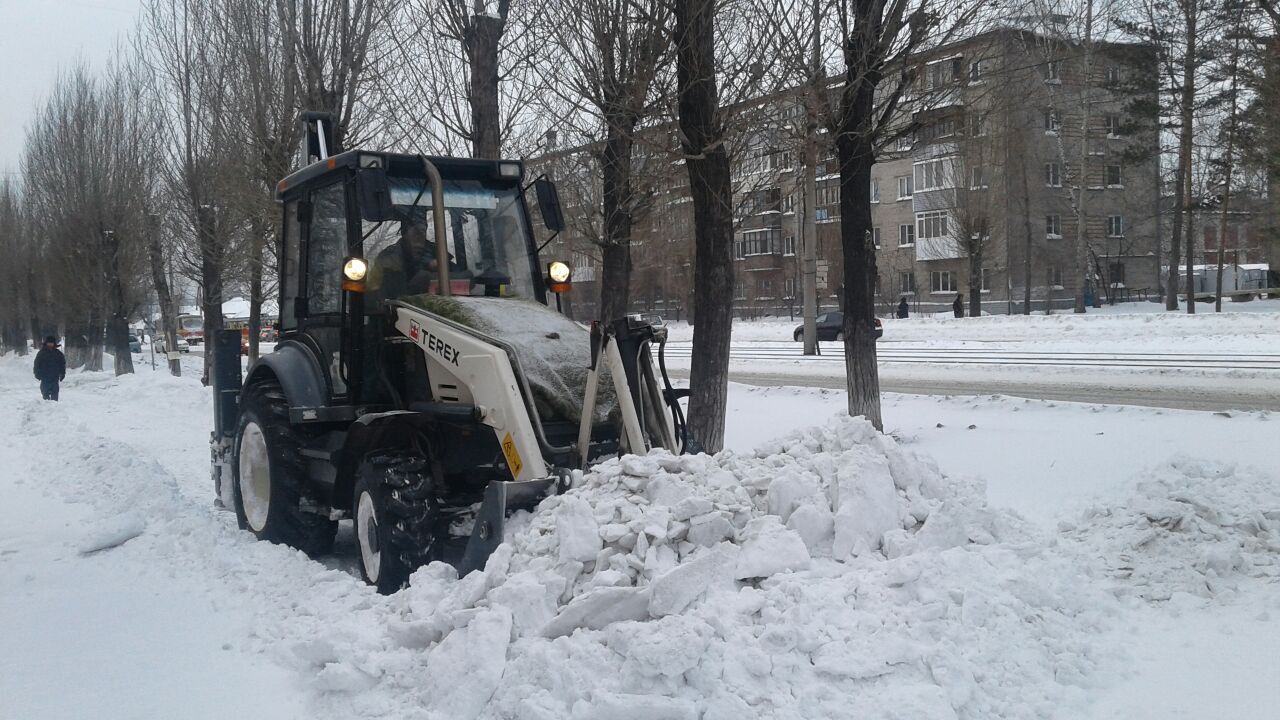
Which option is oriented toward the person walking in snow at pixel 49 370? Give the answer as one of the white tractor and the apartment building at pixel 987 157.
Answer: the apartment building

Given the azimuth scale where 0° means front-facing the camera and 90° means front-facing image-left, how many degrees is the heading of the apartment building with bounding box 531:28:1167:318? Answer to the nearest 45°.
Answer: approximately 45°

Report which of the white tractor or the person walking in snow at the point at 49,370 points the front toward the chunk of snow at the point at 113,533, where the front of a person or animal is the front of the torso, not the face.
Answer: the person walking in snow

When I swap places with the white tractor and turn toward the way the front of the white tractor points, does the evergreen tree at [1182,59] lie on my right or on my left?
on my left

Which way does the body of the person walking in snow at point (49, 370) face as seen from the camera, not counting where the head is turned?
toward the camera

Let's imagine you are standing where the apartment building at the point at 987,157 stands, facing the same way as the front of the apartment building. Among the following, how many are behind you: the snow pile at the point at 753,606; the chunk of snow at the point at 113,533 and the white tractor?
0

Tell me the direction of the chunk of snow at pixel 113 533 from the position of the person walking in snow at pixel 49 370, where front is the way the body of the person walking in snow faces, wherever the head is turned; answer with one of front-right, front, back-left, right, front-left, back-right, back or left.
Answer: front

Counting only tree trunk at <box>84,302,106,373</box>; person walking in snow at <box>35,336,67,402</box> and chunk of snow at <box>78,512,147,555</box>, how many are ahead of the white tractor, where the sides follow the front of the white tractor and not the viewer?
0

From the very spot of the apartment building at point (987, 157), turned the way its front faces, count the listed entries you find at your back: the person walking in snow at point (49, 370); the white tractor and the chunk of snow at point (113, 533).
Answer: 0

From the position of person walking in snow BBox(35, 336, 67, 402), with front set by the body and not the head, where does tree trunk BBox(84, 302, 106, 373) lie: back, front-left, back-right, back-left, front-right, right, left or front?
back

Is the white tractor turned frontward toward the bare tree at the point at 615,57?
no

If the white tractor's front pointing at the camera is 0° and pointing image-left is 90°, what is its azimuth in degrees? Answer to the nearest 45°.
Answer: approximately 315°

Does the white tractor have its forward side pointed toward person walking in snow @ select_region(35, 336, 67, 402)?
no

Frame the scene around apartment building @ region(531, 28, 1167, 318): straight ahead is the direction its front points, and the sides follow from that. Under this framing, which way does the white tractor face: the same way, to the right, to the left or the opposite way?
to the left
